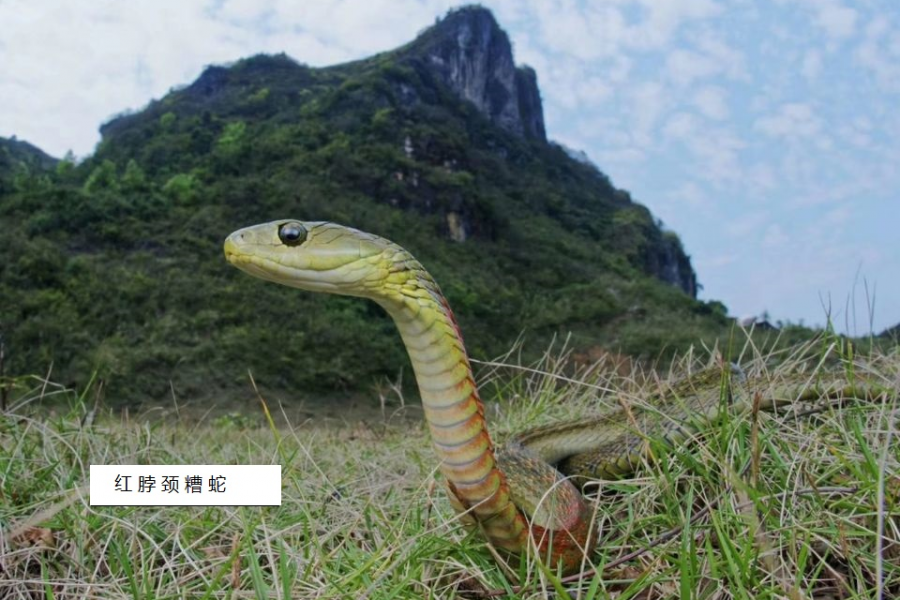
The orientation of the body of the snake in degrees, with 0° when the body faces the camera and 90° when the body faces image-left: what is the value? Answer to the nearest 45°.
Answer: approximately 90°
